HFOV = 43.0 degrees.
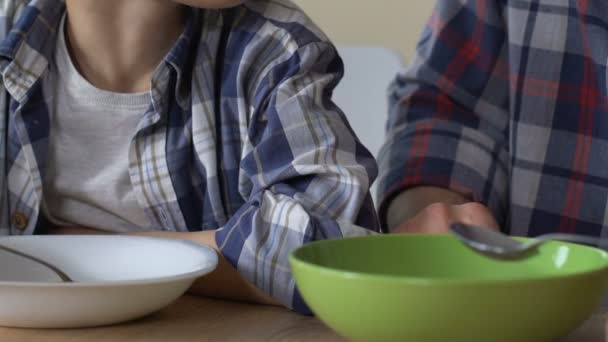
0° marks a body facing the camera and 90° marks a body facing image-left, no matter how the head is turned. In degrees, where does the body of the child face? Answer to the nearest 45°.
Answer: approximately 45°

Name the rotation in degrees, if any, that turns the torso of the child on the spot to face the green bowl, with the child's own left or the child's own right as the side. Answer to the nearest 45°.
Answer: approximately 45° to the child's own left
